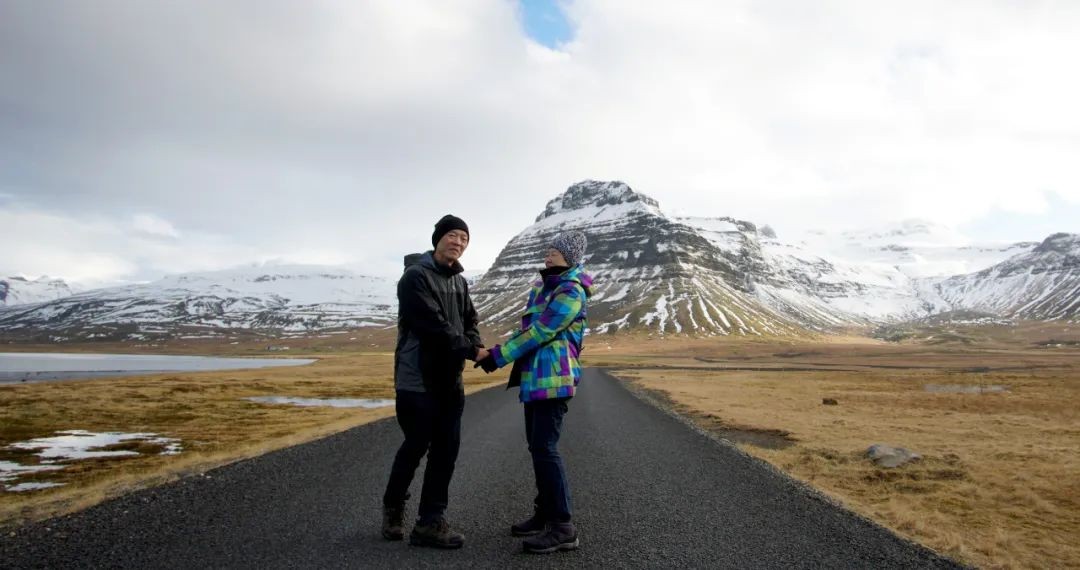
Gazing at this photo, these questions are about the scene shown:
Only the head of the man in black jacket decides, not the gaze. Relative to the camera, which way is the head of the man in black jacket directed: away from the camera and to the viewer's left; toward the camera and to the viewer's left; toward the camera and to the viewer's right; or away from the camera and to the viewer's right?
toward the camera and to the viewer's right

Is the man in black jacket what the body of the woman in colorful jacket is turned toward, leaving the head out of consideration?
yes

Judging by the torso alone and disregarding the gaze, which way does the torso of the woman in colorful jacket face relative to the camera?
to the viewer's left
